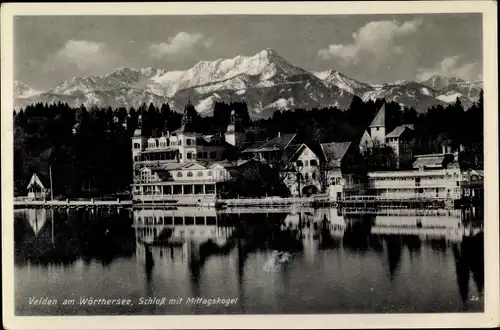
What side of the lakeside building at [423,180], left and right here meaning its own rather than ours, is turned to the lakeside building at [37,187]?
right

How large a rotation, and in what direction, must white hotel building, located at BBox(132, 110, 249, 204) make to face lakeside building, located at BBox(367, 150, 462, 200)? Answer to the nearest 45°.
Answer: approximately 90° to its left

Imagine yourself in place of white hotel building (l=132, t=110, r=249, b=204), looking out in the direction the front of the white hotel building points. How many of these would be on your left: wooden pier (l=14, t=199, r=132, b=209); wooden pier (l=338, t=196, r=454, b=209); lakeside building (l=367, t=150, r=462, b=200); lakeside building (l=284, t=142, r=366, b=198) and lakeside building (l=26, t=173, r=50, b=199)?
3

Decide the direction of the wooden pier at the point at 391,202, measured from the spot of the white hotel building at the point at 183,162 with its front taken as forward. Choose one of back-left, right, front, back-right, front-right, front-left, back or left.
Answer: left

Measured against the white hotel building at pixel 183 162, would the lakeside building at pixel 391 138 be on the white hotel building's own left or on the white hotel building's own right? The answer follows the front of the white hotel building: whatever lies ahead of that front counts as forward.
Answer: on the white hotel building's own left

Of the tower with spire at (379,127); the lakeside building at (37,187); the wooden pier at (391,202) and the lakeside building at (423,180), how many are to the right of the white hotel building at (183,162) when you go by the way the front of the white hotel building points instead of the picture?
1

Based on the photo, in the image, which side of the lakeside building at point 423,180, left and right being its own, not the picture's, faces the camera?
front

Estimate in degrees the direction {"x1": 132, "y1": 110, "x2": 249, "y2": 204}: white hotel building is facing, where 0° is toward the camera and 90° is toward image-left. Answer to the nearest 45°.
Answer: approximately 0°

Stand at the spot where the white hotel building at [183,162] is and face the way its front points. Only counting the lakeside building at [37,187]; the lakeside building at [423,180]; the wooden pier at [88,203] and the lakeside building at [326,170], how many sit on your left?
2

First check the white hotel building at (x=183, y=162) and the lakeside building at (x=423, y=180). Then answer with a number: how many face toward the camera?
2

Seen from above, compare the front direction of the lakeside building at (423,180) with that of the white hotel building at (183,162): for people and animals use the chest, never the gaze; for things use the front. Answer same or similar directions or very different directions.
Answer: same or similar directions

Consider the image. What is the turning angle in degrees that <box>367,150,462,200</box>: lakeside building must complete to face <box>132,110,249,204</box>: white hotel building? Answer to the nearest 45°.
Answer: approximately 90° to its right

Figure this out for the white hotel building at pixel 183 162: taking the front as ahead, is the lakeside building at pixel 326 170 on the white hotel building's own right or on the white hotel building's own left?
on the white hotel building's own left
